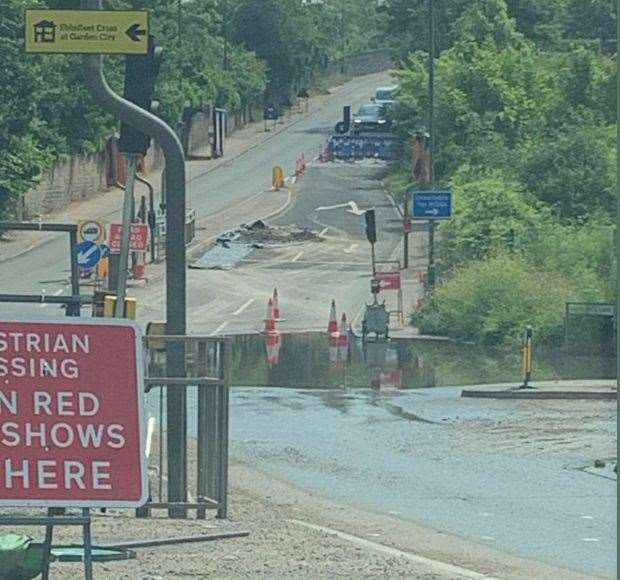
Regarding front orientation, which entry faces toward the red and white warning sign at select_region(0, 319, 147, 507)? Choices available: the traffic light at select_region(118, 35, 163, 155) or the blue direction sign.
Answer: the blue direction sign

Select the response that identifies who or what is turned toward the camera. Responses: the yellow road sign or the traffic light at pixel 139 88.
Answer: the yellow road sign

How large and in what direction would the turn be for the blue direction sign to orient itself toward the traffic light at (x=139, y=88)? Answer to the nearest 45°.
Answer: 0° — it already faces it

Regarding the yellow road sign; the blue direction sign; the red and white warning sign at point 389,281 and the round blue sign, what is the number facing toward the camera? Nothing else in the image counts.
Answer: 4

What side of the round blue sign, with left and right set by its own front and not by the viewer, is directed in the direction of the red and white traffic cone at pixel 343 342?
left

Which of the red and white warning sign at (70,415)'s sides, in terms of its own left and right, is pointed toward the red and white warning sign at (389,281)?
back

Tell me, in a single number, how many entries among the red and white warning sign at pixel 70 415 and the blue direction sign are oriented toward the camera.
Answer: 2

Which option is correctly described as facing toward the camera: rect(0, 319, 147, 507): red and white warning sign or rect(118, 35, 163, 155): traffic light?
the red and white warning sign

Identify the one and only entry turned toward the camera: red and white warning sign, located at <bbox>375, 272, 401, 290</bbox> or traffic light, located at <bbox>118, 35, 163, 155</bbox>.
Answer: the red and white warning sign

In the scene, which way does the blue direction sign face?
toward the camera

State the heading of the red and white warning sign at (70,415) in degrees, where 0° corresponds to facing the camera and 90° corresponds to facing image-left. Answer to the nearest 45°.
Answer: approximately 0°

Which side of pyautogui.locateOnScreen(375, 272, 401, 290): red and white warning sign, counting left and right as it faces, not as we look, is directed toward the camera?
front

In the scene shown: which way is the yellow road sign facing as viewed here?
toward the camera

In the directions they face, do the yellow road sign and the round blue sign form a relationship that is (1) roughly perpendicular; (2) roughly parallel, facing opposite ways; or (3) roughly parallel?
roughly parallel
